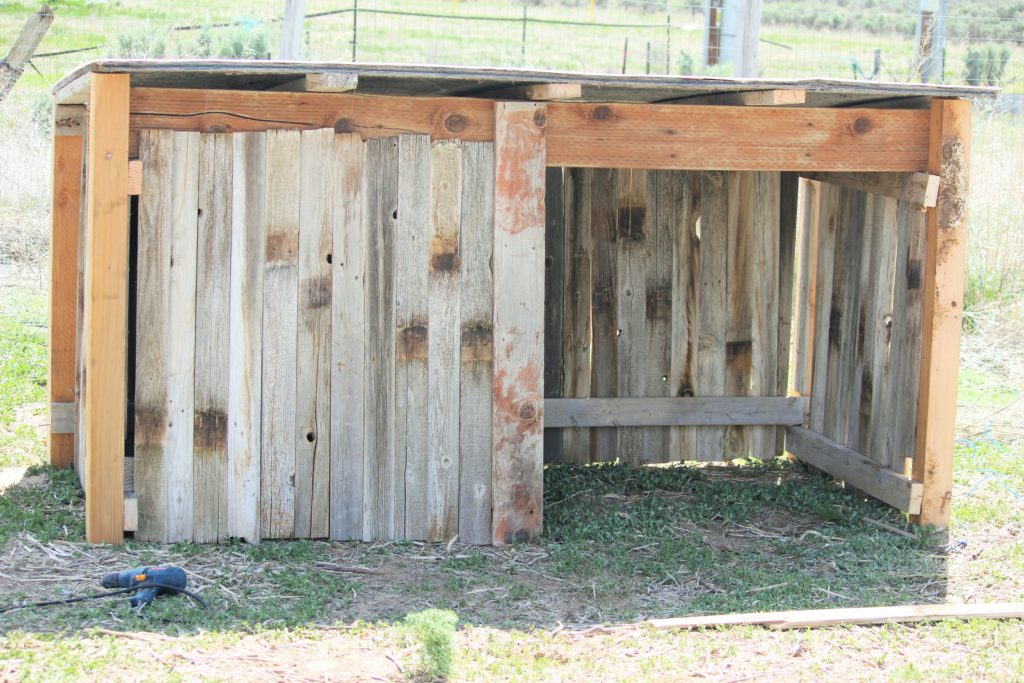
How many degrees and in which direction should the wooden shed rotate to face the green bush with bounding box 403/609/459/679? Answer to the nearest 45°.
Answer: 0° — it already faces it

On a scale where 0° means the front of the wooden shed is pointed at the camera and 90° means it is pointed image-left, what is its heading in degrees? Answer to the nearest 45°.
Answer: approximately 0°

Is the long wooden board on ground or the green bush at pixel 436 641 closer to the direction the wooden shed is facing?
the green bush
